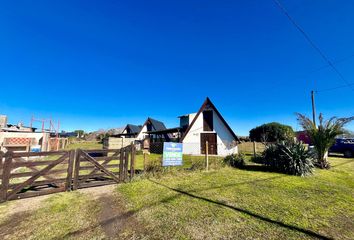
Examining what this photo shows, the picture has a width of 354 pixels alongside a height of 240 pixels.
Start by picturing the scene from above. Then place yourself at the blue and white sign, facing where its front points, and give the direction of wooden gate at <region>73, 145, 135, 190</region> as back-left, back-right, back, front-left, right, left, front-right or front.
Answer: front-right

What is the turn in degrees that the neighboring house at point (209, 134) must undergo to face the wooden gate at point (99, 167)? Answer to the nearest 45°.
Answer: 0° — it already faces it

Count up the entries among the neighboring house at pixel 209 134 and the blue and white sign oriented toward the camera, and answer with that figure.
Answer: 2

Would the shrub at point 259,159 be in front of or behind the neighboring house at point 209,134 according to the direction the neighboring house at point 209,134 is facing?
in front

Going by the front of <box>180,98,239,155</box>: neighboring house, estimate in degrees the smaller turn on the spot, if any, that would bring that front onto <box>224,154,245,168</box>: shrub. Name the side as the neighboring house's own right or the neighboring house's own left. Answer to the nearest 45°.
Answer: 0° — it already faces it

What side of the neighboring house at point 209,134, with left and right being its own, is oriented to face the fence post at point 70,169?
front

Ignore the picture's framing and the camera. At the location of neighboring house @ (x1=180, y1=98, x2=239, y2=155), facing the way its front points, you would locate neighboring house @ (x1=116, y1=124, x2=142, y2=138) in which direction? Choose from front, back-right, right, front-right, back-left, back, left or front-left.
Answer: back-right

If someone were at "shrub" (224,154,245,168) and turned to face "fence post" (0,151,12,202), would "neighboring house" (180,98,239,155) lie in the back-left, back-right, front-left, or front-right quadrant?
back-right

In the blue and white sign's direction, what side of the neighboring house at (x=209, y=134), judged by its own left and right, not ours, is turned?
front

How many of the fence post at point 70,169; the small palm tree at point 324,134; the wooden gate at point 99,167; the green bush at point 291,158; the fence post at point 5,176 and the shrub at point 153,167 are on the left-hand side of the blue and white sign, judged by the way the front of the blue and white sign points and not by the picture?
2
